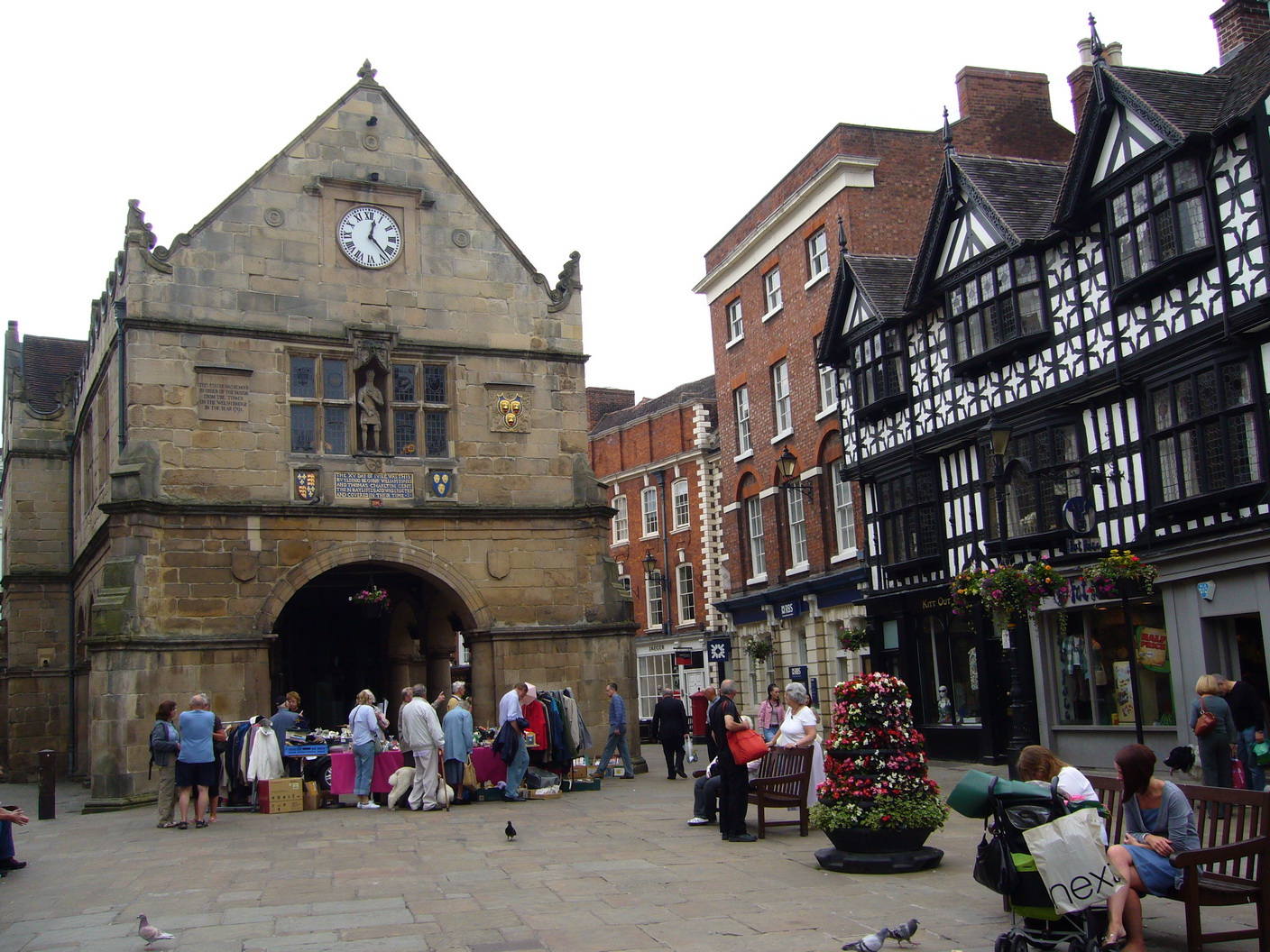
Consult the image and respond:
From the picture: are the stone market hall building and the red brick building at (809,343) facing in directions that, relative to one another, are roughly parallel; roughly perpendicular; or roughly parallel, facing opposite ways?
roughly perpendicular

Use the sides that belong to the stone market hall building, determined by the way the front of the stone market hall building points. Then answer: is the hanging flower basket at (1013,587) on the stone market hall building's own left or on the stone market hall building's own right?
on the stone market hall building's own left

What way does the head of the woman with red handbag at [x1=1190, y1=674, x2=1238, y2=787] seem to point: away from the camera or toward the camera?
away from the camera

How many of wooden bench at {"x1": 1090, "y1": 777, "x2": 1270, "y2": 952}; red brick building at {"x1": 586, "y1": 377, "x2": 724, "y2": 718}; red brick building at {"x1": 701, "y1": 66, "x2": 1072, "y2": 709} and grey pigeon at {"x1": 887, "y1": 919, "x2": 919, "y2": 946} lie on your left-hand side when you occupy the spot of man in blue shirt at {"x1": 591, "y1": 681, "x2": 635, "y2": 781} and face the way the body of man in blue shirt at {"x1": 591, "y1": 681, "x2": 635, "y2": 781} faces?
2

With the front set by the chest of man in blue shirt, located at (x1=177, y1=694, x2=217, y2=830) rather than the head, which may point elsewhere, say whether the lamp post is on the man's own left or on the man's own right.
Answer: on the man's own right

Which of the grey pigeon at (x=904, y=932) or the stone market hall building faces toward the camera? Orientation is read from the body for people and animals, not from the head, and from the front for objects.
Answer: the stone market hall building

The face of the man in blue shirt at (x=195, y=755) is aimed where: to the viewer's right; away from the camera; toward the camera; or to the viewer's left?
away from the camera

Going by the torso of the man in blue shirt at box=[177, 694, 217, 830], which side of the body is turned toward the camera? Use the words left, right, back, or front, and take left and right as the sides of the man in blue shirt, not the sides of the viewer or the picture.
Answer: back

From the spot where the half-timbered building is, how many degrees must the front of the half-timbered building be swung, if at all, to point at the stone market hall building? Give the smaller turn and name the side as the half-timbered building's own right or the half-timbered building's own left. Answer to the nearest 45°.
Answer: approximately 45° to the half-timbered building's own right

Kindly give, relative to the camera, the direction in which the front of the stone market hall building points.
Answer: facing the viewer

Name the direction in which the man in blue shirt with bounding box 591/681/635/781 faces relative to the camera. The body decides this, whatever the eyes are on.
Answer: to the viewer's left

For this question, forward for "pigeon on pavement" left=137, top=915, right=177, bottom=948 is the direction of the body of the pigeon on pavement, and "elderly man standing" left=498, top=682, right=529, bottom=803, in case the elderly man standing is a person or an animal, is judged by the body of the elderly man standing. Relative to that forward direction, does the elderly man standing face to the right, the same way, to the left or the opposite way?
the opposite way

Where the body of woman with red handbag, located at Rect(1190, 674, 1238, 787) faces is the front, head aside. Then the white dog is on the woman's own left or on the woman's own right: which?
on the woman's own left

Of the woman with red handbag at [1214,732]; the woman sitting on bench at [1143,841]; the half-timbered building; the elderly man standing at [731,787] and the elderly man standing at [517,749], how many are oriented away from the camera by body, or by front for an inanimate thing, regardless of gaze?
1

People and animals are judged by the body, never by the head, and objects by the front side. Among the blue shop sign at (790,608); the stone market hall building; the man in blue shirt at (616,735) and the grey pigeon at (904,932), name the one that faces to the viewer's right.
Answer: the grey pigeon

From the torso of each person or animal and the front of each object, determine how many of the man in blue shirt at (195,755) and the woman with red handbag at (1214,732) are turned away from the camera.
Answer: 2

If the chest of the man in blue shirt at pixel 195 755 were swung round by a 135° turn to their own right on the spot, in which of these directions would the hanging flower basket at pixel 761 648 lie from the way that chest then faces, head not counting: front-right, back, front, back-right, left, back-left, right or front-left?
left
